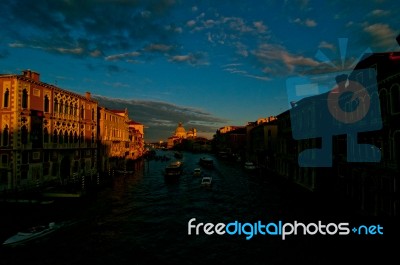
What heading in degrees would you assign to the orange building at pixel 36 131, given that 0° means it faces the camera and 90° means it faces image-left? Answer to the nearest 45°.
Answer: approximately 315°
